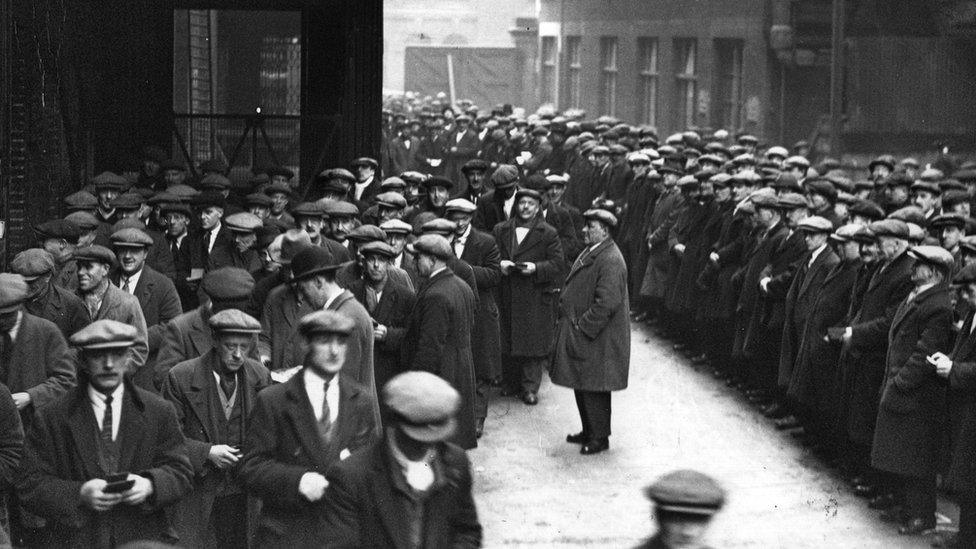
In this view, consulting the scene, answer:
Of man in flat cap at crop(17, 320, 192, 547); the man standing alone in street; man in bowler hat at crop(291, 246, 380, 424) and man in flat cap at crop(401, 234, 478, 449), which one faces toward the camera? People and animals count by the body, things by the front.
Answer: man in flat cap at crop(17, 320, 192, 547)

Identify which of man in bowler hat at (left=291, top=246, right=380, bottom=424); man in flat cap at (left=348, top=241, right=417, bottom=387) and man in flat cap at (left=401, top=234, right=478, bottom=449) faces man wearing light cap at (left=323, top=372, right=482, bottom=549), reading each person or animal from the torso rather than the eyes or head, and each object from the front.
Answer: man in flat cap at (left=348, top=241, right=417, bottom=387)

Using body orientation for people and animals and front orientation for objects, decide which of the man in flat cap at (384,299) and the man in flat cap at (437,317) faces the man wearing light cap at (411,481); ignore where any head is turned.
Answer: the man in flat cap at (384,299)

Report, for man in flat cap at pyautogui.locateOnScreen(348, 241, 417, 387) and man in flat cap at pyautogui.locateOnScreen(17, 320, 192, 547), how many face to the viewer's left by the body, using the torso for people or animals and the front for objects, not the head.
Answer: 0

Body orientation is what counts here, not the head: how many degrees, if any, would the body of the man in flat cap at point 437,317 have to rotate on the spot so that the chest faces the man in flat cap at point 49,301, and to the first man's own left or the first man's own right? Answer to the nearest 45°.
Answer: approximately 90° to the first man's own left

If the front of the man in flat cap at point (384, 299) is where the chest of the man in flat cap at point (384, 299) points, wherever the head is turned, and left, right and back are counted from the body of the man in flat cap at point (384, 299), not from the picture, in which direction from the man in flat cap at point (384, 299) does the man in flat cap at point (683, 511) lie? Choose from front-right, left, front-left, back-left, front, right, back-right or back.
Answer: front

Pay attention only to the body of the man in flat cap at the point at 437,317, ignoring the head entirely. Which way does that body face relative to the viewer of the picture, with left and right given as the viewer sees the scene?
facing away from the viewer and to the left of the viewer

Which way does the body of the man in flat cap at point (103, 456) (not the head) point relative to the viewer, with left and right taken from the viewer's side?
facing the viewer

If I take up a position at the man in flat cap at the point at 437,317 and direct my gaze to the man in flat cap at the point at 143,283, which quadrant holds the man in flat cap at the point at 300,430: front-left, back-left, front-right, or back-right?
front-left

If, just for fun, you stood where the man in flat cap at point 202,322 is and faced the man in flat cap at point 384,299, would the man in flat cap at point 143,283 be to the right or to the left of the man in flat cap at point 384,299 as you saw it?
left

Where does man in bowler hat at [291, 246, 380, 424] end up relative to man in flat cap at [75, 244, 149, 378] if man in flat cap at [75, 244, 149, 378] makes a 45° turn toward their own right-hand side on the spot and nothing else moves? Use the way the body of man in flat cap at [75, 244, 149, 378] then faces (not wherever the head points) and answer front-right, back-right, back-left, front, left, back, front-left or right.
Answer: back-left

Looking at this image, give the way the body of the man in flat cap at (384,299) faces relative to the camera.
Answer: toward the camera

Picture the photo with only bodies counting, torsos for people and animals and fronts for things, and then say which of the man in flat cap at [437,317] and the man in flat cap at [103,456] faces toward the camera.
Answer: the man in flat cap at [103,456]
